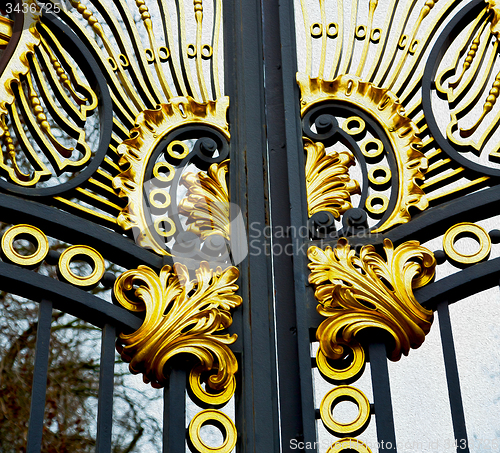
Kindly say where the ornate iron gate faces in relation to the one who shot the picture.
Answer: facing the viewer
